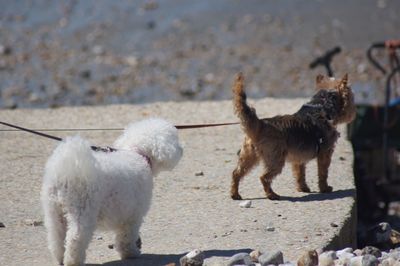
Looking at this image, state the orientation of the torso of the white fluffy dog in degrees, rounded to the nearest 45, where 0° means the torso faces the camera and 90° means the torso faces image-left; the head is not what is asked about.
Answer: approximately 225°

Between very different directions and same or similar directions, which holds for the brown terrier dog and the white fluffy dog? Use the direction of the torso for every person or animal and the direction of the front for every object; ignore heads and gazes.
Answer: same or similar directions

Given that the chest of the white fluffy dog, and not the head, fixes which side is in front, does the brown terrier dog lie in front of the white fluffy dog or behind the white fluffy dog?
in front

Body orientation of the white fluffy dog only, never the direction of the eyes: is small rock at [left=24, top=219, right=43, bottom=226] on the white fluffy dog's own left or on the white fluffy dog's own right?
on the white fluffy dog's own left

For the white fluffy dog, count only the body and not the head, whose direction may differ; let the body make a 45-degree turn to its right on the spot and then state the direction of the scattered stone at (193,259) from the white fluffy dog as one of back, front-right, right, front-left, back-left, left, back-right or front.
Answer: front

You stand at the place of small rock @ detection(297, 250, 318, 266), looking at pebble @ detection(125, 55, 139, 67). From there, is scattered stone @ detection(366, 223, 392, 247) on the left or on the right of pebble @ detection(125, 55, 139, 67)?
right

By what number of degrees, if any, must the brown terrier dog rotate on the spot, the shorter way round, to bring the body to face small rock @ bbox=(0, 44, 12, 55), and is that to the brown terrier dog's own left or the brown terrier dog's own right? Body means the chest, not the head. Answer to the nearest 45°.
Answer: approximately 90° to the brown terrier dog's own left

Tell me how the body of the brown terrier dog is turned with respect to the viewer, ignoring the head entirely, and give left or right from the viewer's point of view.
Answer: facing away from the viewer and to the right of the viewer

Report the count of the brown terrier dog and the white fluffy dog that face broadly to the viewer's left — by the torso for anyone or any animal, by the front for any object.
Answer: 0

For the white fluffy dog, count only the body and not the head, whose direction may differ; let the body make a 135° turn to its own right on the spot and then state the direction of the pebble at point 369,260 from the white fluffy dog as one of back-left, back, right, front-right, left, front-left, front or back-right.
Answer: left

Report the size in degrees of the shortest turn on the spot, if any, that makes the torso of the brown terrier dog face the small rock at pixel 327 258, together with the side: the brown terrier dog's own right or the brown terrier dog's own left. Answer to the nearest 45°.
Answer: approximately 135° to the brown terrier dog's own right

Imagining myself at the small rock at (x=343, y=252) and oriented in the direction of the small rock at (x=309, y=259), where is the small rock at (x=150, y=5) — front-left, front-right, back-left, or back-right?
back-right

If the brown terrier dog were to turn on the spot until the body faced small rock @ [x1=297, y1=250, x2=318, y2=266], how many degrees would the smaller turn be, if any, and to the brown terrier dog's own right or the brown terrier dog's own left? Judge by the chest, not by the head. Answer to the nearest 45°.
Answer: approximately 135° to the brown terrier dog's own right

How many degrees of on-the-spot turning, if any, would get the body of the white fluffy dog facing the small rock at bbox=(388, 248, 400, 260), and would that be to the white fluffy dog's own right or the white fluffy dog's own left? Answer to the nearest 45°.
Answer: approximately 45° to the white fluffy dog's own right
